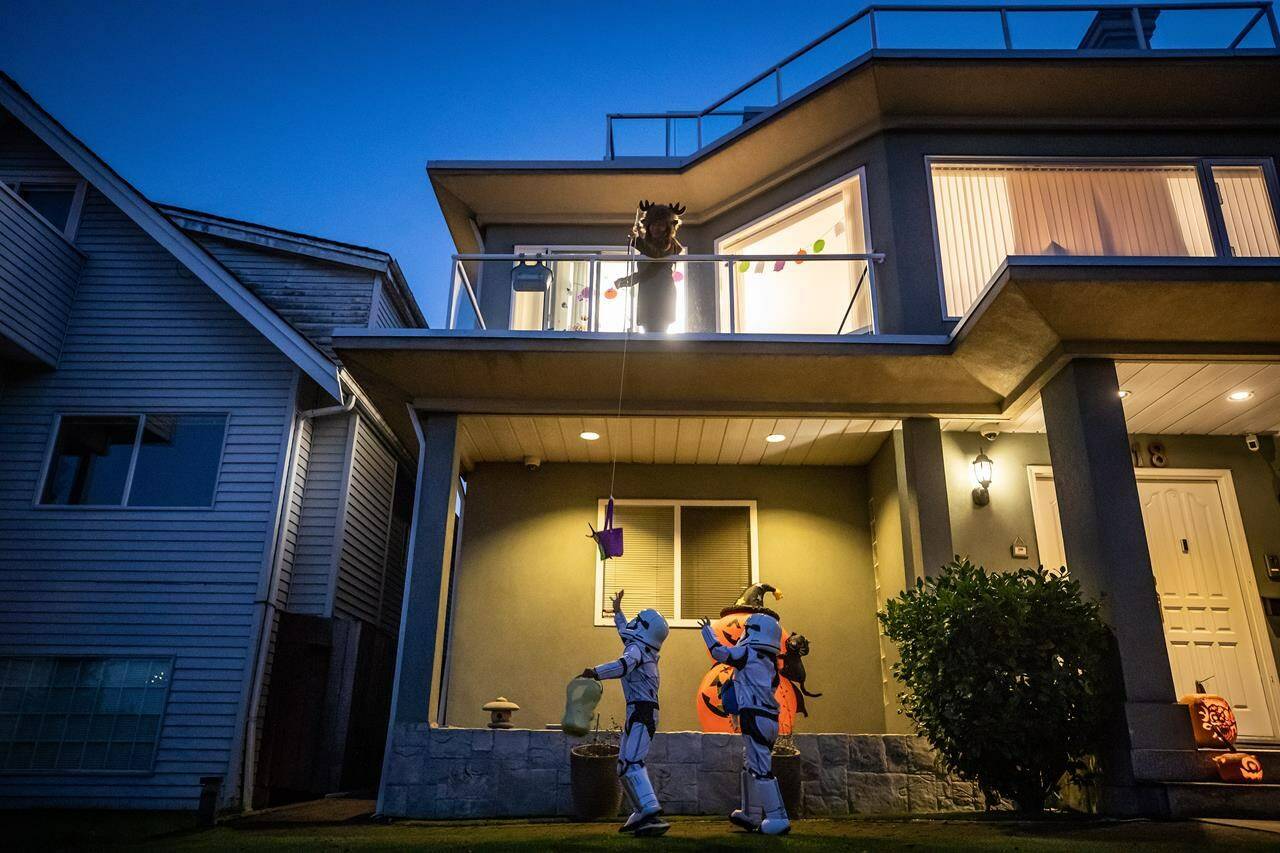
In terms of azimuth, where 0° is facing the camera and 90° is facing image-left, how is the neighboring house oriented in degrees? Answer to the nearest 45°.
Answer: approximately 0°

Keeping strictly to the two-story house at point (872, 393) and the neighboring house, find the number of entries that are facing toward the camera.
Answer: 2

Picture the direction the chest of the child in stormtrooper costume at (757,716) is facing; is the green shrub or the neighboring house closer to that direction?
the neighboring house

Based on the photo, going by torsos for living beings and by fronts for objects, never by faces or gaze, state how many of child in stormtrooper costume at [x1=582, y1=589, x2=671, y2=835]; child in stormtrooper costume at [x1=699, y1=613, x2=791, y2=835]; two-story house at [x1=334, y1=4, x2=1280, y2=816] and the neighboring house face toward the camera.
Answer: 2

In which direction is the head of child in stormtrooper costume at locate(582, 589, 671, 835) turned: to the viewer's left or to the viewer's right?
to the viewer's left

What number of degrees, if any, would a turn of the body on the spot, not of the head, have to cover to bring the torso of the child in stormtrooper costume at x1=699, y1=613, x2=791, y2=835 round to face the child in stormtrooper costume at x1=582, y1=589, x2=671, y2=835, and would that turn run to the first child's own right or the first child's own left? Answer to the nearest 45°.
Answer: approximately 45° to the first child's own left
